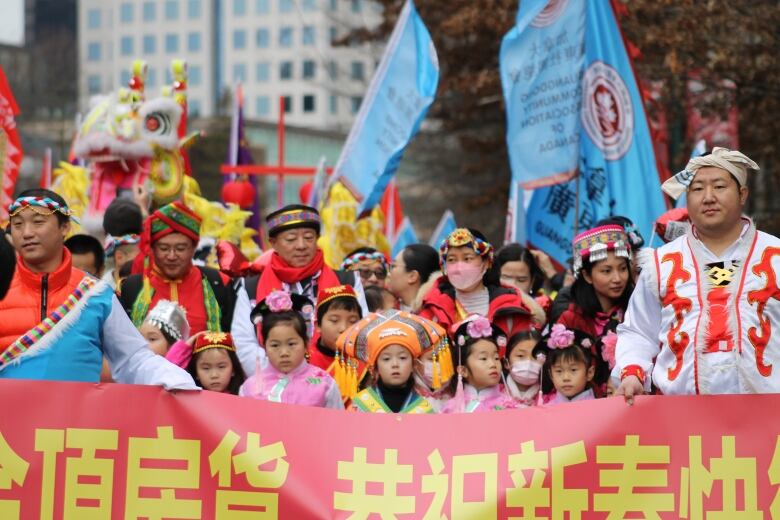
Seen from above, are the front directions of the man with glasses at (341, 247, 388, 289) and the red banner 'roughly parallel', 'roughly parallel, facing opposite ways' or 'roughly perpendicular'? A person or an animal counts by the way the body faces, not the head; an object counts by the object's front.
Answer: roughly parallel

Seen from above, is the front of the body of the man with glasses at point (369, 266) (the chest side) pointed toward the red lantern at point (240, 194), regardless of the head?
no

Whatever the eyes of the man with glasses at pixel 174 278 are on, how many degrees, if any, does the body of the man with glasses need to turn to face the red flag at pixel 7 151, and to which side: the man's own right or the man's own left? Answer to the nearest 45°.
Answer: approximately 135° to the man's own right

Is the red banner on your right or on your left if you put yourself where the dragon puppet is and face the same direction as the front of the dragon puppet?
on your left

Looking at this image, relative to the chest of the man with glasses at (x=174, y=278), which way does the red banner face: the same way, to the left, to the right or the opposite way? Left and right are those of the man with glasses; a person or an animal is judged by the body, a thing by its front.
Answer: the same way

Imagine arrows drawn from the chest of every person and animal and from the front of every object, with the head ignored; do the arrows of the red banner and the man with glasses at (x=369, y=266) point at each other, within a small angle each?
no

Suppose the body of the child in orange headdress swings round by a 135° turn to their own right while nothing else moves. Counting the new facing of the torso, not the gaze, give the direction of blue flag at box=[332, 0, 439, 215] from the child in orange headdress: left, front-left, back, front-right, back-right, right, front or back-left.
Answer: front-right

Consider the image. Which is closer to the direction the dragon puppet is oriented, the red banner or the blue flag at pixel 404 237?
the red banner

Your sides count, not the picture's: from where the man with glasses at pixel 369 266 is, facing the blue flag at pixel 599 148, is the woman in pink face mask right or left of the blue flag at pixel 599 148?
right

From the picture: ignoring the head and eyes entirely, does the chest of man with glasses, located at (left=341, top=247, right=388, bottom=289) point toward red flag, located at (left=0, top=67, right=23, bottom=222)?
no

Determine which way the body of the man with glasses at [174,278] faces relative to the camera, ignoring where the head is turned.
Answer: toward the camera

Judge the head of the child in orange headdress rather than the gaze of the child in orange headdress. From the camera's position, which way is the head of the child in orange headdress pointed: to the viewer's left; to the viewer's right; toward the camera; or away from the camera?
toward the camera

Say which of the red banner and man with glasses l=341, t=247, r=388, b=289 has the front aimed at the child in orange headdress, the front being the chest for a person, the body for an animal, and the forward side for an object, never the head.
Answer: the man with glasses

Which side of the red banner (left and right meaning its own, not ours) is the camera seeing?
front

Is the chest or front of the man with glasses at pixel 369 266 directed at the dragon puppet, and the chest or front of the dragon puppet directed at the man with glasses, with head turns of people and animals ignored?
no

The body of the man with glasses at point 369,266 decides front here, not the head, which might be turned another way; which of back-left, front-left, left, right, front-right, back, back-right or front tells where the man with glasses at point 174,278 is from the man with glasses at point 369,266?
front-right

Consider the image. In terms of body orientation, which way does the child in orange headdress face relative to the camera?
toward the camera

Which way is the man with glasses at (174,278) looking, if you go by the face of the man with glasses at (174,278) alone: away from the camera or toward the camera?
toward the camera

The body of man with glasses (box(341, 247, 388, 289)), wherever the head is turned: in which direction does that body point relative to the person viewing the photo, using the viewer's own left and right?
facing the viewer

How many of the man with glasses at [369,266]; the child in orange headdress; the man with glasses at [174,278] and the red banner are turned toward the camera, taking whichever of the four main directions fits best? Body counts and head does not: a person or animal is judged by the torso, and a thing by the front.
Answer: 4

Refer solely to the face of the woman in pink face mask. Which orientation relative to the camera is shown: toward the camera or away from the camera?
toward the camera
